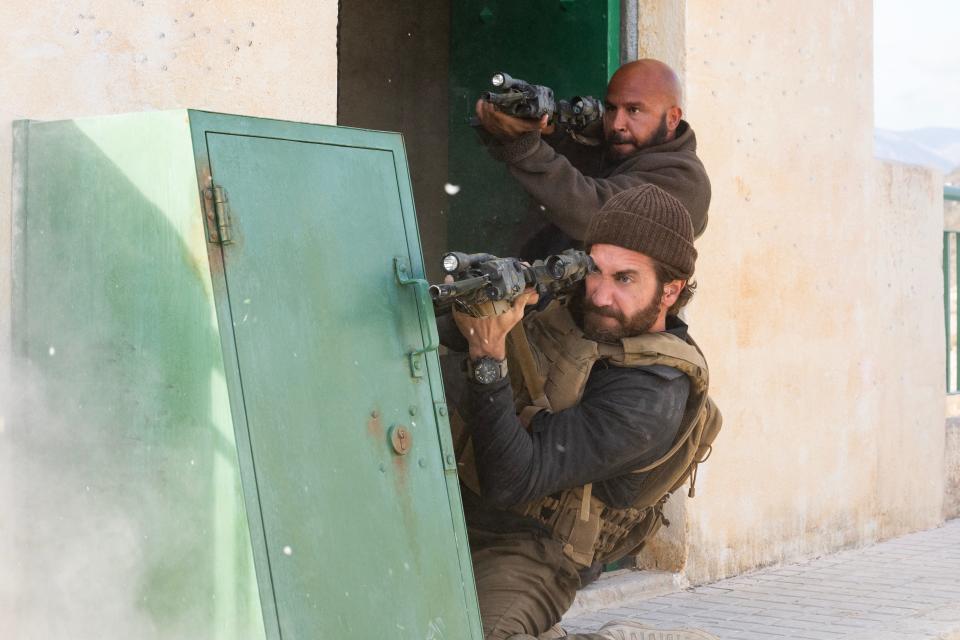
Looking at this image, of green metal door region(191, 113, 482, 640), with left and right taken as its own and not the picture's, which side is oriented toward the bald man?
left

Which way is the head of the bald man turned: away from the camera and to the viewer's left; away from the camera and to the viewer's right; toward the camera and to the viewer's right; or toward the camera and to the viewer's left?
toward the camera and to the viewer's left

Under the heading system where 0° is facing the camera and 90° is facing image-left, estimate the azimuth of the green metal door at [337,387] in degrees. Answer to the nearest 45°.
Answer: approximately 315°

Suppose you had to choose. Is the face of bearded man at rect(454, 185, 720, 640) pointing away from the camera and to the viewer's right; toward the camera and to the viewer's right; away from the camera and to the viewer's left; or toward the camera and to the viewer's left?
toward the camera and to the viewer's left

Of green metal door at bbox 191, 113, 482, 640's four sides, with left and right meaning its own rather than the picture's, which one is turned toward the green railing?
left
